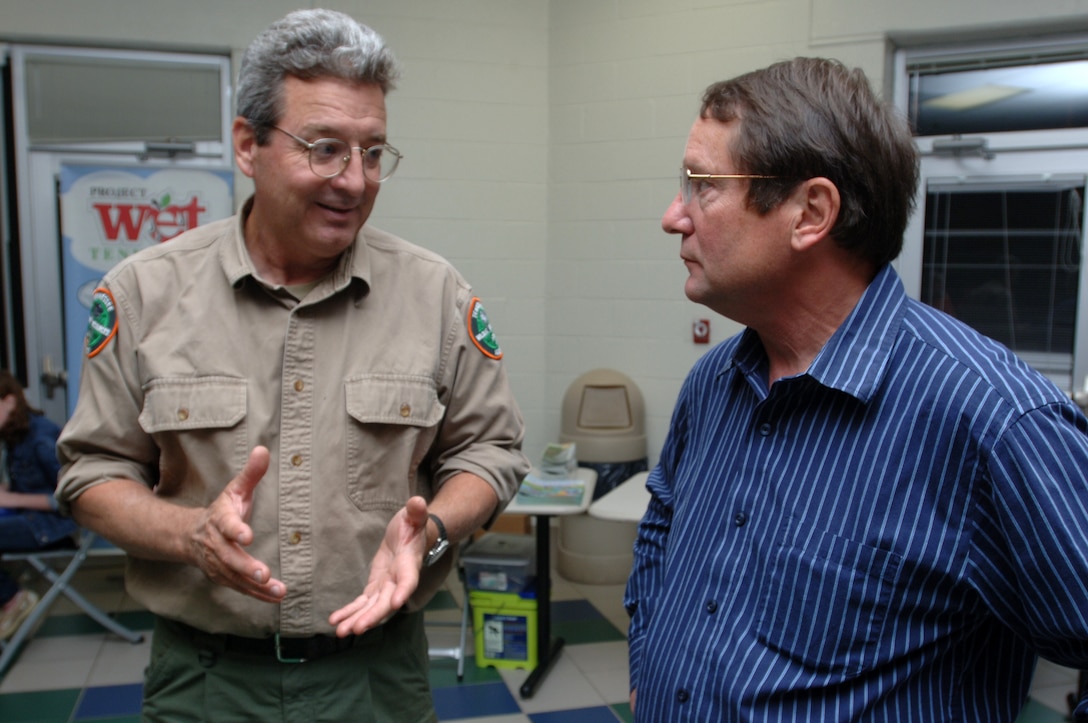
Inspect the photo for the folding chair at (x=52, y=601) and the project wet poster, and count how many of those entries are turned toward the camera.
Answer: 1

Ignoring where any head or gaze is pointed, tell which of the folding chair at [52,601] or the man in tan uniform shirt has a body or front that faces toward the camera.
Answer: the man in tan uniform shirt

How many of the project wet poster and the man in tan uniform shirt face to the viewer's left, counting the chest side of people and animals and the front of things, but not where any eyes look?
0

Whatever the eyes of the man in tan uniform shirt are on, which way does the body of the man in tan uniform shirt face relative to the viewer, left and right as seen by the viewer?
facing the viewer

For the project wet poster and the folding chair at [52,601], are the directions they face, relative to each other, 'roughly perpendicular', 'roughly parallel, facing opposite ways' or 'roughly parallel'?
roughly perpendicular

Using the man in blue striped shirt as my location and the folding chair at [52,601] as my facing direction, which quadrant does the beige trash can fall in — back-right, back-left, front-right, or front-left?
front-right

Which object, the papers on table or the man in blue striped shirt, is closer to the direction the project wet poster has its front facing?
the man in blue striped shirt

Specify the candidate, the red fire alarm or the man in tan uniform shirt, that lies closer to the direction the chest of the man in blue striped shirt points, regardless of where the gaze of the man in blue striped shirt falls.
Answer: the man in tan uniform shirt

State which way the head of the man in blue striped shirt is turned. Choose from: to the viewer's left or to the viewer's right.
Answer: to the viewer's left

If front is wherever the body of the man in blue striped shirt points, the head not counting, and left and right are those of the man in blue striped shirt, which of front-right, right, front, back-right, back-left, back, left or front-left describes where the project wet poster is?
right

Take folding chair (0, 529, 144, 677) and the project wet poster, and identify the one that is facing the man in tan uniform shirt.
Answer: the project wet poster

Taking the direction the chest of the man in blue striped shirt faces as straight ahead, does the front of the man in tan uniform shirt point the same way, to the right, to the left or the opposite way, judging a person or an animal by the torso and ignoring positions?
to the left

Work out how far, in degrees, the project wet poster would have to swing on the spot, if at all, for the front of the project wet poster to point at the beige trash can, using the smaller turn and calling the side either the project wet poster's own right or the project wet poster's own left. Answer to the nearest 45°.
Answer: approximately 90° to the project wet poster's own left

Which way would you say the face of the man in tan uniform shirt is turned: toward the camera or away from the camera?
toward the camera

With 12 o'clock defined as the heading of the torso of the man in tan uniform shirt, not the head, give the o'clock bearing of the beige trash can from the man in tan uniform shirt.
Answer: The beige trash can is roughly at 7 o'clock from the man in tan uniform shirt.
